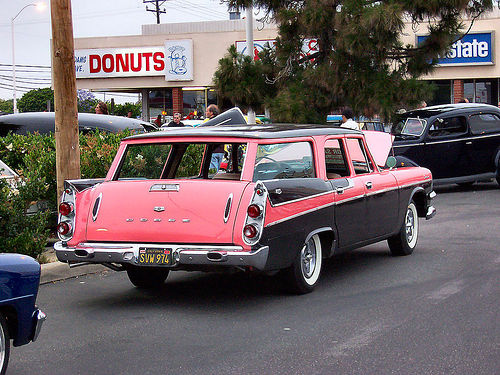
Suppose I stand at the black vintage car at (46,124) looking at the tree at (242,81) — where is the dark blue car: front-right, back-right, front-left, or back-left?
back-right

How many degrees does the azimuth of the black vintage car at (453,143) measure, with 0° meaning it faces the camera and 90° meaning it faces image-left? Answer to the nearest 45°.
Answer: approximately 45°

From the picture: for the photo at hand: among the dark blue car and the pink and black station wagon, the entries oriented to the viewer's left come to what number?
0

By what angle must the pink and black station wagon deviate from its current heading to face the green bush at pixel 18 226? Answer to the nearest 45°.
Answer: approximately 90° to its left

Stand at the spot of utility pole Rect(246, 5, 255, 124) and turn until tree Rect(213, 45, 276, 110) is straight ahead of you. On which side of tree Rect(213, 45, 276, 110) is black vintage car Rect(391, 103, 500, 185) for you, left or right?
left

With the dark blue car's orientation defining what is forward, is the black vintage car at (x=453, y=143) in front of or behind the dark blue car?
in front

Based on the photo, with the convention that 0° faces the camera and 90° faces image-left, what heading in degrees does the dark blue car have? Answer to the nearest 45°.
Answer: approximately 225°

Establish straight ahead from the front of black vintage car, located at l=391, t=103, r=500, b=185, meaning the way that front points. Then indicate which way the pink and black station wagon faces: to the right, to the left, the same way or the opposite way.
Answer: the opposite way

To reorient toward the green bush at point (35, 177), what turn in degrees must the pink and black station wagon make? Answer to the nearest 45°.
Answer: approximately 90° to its left

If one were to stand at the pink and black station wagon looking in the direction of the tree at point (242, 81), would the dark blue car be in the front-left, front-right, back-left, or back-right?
back-left

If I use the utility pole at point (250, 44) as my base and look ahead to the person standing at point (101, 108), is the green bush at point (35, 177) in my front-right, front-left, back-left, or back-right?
front-left

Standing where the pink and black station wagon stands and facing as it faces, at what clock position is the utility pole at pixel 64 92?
The utility pole is roughly at 9 o'clock from the pink and black station wagon.

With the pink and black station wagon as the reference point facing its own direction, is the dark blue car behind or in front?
behind

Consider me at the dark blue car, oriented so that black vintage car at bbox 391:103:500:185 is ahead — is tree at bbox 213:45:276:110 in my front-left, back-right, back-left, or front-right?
front-left

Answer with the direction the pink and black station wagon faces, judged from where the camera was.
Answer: facing away from the viewer and to the right of the viewer

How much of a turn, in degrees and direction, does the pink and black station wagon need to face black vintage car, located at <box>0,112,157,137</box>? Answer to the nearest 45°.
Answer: approximately 90° to its left

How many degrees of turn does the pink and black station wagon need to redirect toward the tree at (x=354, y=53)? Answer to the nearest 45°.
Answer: approximately 45° to its left

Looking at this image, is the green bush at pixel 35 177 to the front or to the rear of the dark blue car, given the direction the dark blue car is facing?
to the front

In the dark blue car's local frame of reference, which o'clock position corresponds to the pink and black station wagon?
The pink and black station wagon is roughly at 12 o'clock from the dark blue car.

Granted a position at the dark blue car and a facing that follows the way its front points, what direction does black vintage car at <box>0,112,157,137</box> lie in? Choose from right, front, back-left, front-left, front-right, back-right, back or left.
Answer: front-left
